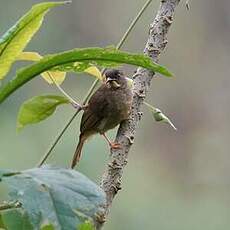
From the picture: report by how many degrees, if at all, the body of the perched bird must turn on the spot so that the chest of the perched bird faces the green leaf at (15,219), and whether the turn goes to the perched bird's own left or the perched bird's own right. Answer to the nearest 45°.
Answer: approximately 45° to the perched bird's own right

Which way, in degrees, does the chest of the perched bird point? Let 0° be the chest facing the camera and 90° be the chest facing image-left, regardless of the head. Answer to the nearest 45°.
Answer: approximately 315°

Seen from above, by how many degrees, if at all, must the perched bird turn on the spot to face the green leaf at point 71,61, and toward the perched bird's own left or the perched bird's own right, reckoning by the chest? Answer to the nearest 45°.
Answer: approximately 45° to the perched bird's own right

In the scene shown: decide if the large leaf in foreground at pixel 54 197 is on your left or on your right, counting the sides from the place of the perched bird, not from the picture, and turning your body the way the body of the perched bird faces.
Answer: on your right

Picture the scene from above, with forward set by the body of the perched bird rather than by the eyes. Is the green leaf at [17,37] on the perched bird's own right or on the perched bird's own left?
on the perched bird's own right
